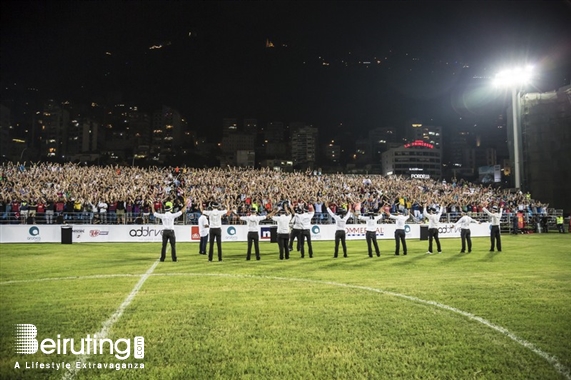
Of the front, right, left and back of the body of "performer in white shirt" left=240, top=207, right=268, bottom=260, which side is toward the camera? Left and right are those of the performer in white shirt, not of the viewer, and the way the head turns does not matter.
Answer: back

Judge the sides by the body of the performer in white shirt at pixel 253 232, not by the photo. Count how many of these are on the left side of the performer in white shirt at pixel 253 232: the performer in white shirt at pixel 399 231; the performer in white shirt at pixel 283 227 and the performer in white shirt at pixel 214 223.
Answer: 1

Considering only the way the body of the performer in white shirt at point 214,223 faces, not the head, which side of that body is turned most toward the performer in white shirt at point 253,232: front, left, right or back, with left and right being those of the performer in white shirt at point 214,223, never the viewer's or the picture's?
right

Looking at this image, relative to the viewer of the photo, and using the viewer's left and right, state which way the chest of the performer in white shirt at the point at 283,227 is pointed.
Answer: facing away from the viewer

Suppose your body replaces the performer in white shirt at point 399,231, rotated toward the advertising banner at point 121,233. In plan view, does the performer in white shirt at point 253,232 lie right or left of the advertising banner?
left

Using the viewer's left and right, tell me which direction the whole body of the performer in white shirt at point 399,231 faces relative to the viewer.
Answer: facing away from the viewer

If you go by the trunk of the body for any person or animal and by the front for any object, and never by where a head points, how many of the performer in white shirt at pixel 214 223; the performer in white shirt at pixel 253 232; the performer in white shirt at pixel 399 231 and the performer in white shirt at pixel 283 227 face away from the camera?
4

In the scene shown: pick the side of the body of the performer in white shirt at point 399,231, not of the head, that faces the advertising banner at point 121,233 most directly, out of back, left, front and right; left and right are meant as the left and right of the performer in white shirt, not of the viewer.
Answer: left

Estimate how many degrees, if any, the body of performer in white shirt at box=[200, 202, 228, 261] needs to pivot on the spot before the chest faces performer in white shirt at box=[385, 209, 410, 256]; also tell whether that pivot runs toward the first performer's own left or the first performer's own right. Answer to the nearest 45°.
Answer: approximately 90° to the first performer's own right

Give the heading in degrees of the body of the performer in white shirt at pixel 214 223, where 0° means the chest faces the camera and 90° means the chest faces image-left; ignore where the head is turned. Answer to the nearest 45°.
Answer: approximately 180°

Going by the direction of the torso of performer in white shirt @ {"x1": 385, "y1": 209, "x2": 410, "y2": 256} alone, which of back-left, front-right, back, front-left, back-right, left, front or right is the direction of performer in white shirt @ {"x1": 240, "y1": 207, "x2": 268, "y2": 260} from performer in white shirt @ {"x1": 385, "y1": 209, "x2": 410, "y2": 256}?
back-left

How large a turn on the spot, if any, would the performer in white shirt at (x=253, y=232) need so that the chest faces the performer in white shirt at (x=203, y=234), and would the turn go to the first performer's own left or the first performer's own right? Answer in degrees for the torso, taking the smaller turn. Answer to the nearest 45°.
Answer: approximately 45° to the first performer's own left
